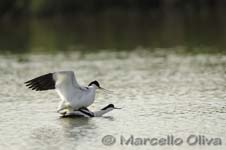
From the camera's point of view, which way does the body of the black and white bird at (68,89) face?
to the viewer's right
